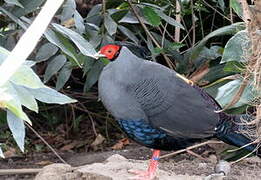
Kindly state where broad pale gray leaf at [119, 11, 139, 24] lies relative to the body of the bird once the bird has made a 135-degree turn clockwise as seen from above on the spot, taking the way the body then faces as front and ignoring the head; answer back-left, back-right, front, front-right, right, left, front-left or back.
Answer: front-left

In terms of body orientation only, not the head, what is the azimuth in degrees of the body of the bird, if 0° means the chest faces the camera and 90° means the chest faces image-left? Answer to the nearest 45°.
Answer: approximately 90°

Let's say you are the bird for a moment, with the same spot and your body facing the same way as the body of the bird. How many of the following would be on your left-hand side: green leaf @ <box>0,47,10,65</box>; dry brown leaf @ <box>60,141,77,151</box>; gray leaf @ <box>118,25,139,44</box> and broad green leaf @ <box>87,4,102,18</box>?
1

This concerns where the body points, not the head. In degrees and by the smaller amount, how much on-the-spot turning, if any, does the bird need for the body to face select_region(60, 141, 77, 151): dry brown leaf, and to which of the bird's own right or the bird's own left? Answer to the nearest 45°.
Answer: approximately 45° to the bird's own right

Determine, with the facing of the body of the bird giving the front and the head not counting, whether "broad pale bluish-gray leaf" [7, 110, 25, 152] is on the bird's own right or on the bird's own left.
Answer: on the bird's own left

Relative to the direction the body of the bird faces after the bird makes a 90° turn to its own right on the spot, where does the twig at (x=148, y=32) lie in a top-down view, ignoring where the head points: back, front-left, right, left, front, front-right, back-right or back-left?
front

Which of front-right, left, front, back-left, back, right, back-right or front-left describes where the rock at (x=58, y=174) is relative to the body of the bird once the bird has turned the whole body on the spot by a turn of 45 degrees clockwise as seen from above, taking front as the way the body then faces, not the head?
front-left
